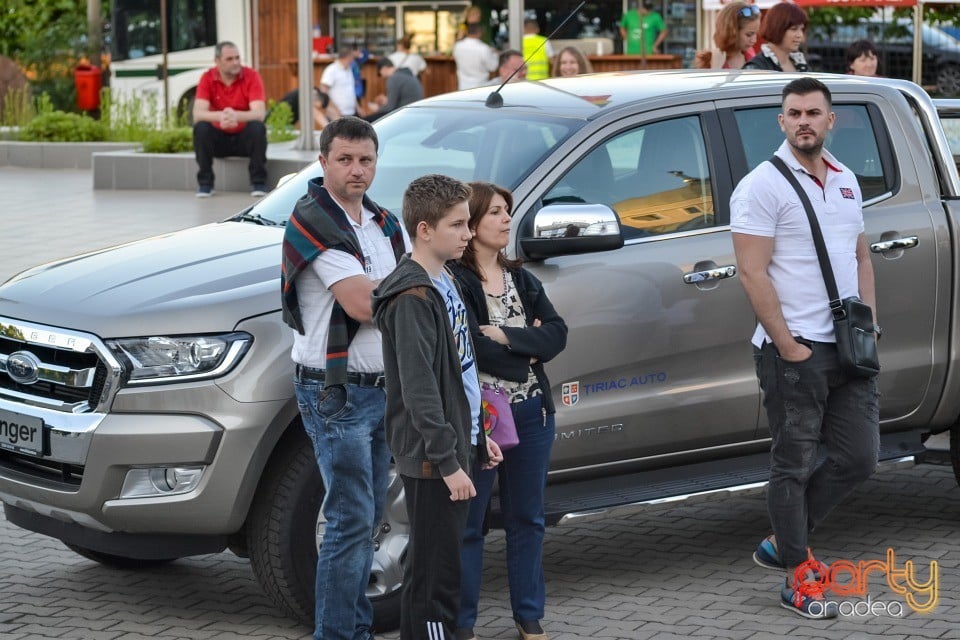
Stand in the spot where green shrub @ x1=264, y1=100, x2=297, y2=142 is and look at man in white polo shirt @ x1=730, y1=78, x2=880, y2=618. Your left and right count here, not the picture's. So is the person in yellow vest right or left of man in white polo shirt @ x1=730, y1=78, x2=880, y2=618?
left

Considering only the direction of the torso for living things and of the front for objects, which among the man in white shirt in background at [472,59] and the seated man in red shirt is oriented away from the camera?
the man in white shirt in background

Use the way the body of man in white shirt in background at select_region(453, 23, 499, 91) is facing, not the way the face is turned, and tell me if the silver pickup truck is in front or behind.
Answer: behind

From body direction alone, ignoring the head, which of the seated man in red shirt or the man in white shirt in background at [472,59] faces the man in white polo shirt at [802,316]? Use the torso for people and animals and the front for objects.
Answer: the seated man in red shirt

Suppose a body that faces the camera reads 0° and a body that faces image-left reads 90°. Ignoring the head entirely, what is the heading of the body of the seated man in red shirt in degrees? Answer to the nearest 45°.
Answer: approximately 0°

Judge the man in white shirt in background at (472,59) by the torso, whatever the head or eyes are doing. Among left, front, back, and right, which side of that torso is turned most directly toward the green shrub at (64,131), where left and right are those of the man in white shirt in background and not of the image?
left

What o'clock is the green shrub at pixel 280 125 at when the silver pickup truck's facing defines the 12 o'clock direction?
The green shrub is roughly at 4 o'clock from the silver pickup truck.

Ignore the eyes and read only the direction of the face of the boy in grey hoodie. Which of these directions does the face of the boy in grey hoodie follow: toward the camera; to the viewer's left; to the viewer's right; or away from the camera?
to the viewer's right

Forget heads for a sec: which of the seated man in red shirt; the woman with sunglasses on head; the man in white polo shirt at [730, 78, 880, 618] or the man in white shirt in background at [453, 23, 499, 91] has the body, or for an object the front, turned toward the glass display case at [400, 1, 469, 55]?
the man in white shirt in background at [453, 23, 499, 91]

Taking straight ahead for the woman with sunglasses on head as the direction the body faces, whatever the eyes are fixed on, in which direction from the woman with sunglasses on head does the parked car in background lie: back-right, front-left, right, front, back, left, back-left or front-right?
back-left

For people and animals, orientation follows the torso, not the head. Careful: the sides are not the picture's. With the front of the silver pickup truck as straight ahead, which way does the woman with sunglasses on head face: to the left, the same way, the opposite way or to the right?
to the left

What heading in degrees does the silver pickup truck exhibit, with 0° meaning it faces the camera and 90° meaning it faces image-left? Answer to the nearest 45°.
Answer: approximately 45°

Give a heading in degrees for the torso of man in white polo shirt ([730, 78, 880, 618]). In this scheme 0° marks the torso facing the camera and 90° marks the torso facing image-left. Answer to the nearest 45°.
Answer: approximately 315°
